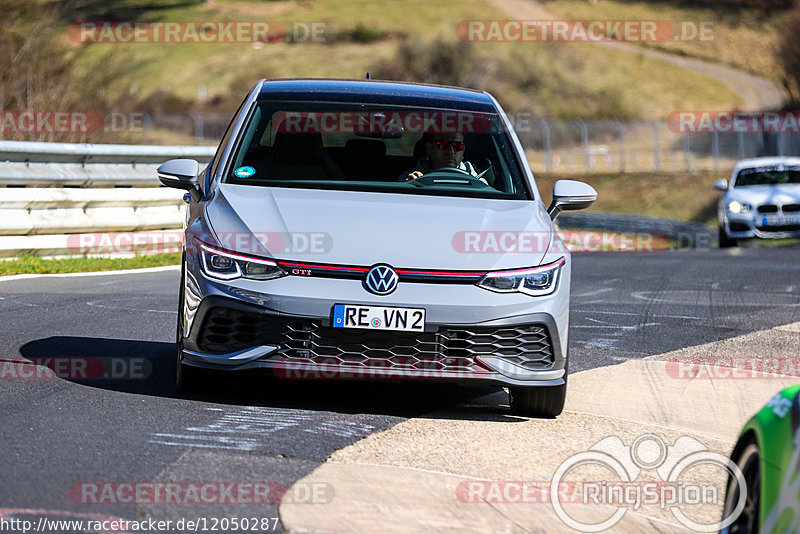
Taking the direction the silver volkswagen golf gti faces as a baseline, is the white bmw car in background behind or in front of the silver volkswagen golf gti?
behind

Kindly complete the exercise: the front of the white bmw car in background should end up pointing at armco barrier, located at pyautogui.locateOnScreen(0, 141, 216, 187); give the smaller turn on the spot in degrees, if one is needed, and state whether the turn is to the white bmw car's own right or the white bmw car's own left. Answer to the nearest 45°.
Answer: approximately 45° to the white bmw car's own right

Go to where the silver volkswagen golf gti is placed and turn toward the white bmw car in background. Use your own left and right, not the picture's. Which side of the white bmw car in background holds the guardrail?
left

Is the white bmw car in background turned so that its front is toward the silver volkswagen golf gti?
yes

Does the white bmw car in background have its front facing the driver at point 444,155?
yes

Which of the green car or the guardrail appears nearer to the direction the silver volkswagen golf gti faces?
the green car

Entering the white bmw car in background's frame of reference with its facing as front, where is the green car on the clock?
The green car is roughly at 12 o'clock from the white bmw car in background.

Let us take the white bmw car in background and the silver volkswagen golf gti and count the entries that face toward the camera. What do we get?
2

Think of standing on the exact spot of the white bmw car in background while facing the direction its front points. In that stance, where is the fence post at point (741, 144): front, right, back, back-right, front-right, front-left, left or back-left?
back

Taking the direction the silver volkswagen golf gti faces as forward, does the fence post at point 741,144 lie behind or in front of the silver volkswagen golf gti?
behind

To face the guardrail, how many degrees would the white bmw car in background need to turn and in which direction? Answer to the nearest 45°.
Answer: approximately 45° to its right
